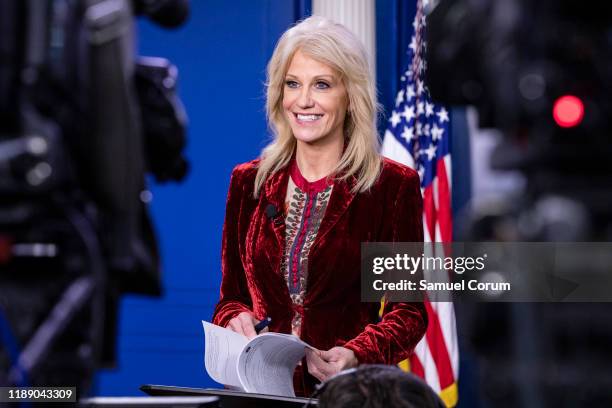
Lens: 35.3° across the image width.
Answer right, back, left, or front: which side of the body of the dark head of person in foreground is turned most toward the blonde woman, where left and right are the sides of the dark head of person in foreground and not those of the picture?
front

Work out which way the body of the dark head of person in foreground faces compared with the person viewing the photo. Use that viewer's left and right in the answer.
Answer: facing away from the viewer

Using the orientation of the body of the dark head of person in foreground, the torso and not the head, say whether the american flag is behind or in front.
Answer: in front
